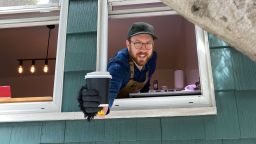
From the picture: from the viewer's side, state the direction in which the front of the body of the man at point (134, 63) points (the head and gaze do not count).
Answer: toward the camera

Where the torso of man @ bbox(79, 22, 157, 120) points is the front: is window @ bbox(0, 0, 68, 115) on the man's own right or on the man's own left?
on the man's own right

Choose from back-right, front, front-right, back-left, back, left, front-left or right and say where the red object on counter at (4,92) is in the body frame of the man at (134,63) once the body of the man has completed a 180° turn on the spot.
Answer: left
